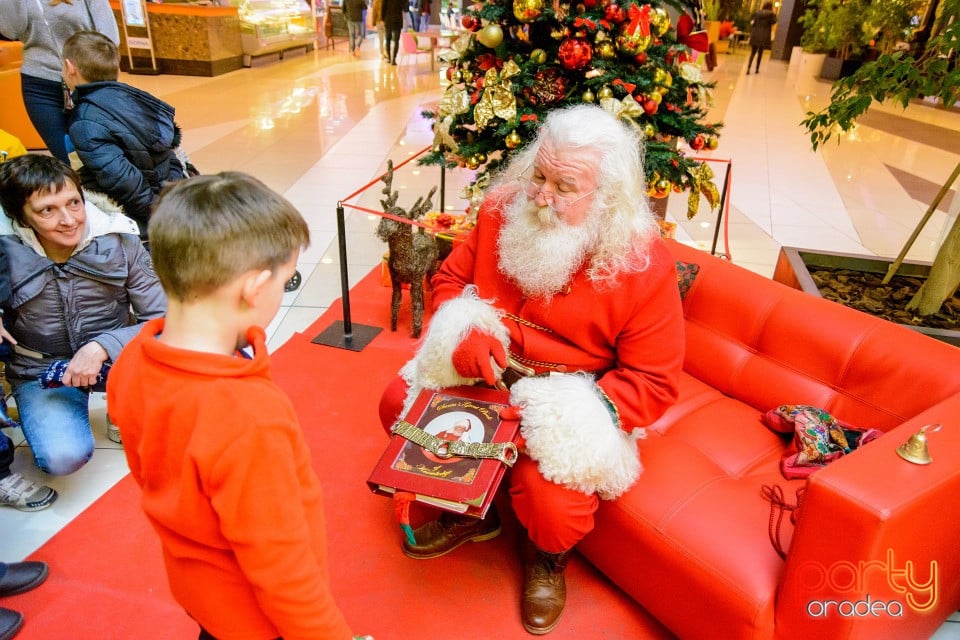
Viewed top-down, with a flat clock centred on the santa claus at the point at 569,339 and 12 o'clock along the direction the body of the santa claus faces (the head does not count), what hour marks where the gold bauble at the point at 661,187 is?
The gold bauble is roughly at 5 o'clock from the santa claus.

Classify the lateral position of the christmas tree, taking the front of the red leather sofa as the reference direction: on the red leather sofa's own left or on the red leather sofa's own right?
on the red leather sofa's own right

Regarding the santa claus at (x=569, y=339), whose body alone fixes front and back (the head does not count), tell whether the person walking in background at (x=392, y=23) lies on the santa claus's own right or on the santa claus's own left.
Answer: on the santa claus's own right

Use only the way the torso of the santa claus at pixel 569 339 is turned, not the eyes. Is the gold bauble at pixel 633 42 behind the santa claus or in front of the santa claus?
behind

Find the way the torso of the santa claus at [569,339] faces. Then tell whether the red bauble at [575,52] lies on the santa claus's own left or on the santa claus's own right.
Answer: on the santa claus's own right

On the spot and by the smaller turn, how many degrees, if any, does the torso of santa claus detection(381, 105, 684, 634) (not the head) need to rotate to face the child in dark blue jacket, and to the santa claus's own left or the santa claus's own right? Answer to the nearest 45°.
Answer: approximately 90° to the santa claus's own right

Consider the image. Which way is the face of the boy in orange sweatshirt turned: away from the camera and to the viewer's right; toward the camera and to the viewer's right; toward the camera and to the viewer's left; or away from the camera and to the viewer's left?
away from the camera and to the viewer's right

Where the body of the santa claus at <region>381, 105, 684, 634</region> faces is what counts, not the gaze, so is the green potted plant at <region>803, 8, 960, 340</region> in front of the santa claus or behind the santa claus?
behind

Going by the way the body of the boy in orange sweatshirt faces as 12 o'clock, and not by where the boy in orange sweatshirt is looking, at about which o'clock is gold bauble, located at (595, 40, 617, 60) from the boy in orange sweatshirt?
The gold bauble is roughly at 12 o'clock from the boy in orange sweatshirt.

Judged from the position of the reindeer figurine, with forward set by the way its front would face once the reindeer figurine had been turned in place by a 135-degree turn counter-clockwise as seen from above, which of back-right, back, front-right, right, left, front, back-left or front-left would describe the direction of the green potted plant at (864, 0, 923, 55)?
front-left

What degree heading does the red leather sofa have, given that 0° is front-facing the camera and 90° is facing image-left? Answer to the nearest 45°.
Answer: approximately 45°

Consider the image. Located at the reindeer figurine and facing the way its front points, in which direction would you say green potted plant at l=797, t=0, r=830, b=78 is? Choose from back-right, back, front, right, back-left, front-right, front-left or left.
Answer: back
